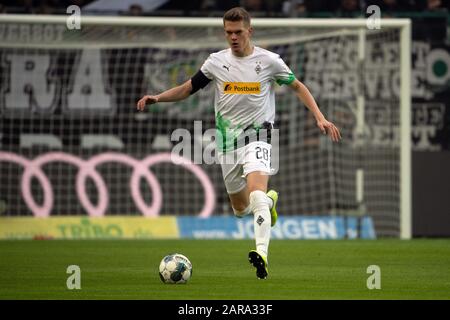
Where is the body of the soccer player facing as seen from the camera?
toward the camera

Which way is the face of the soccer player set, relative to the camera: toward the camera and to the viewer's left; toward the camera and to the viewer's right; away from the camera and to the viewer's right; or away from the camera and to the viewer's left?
toward the camera and to the viewer's left
